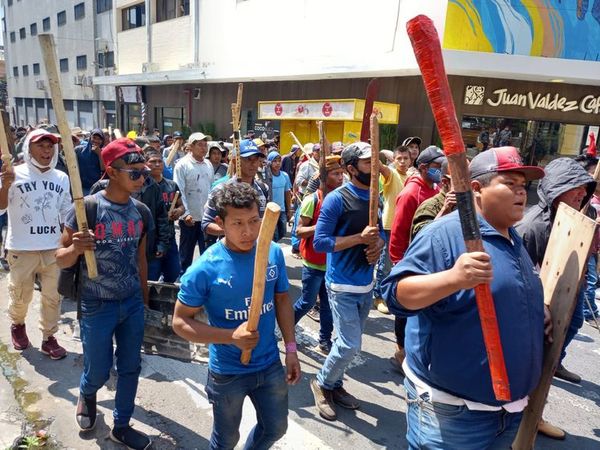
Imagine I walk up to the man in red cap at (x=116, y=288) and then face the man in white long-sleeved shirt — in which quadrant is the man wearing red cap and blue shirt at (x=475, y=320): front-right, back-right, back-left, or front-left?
back-right

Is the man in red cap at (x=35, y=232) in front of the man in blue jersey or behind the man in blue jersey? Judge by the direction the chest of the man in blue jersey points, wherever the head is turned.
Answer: behind

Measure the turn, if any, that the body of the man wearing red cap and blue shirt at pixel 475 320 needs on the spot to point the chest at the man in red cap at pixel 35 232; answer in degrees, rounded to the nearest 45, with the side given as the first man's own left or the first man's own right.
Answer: approximately 135° to the first man's own right
